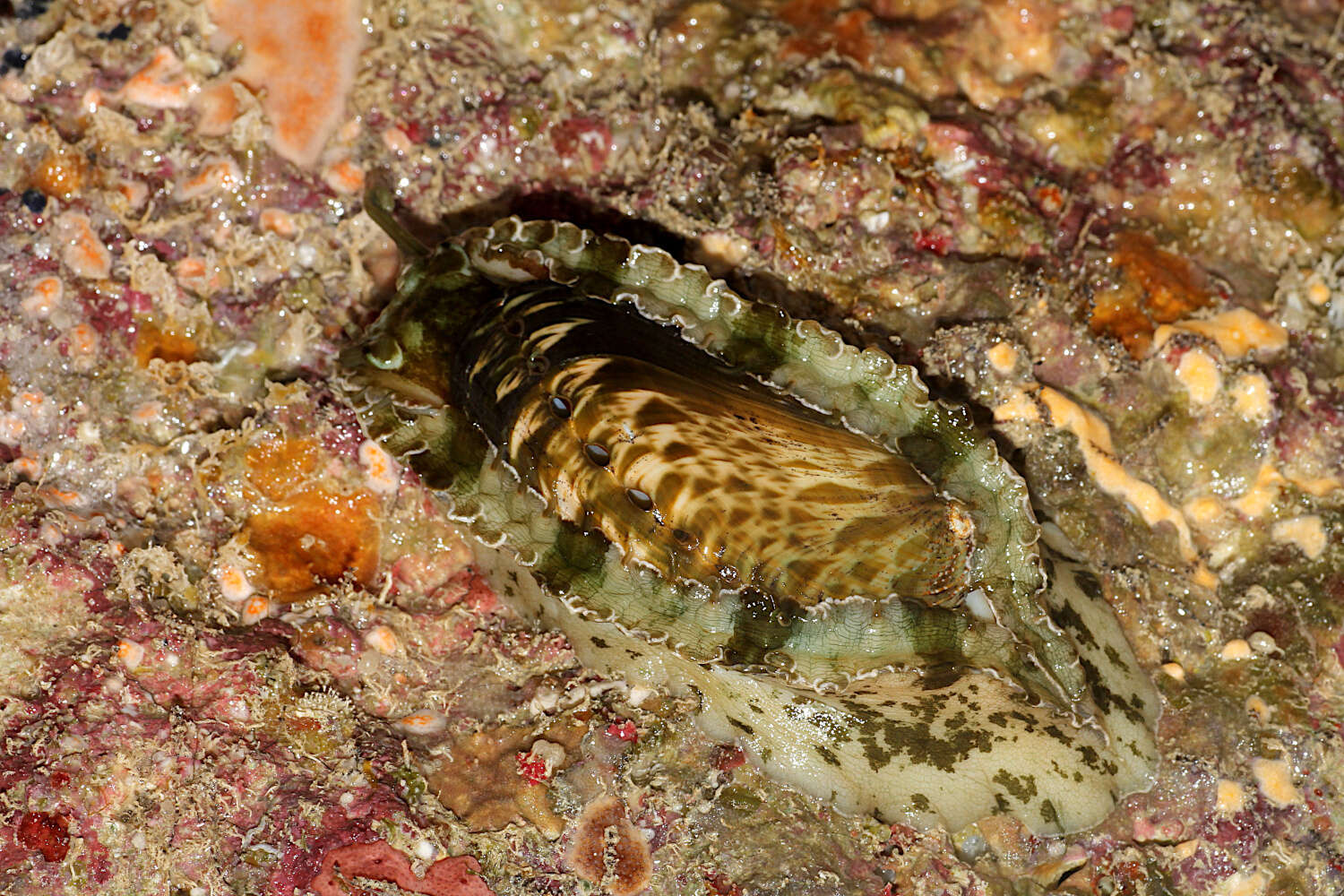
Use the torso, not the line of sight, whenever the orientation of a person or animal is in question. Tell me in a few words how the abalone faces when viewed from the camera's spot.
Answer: facing away from the viewer and to the left of the viewer

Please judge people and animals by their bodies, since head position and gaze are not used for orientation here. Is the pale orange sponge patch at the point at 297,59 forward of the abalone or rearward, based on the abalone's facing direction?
forward

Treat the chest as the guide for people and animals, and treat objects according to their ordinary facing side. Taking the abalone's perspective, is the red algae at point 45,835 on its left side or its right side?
on its left

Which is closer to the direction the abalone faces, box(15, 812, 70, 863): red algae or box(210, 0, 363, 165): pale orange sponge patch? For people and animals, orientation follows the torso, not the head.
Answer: the pale orange sponge patch
